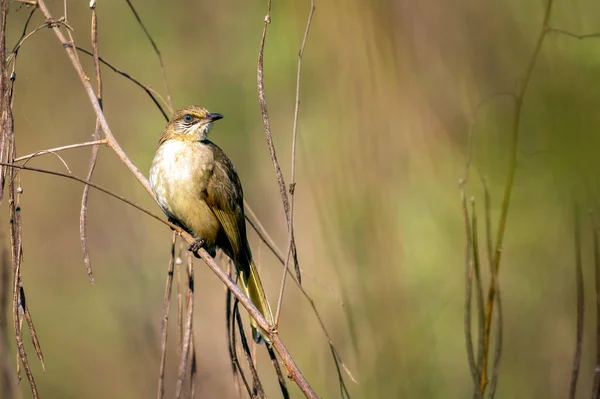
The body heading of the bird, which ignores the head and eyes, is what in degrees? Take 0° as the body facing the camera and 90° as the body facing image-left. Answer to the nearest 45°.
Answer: approximately 45°
